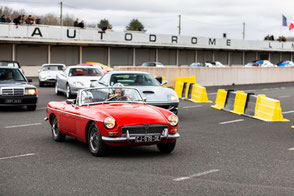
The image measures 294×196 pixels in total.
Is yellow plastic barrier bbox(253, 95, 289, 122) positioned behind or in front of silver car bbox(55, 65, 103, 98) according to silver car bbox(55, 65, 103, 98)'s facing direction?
in front

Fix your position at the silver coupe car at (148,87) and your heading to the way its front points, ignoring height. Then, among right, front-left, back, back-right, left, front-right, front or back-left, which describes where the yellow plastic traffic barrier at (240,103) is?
left

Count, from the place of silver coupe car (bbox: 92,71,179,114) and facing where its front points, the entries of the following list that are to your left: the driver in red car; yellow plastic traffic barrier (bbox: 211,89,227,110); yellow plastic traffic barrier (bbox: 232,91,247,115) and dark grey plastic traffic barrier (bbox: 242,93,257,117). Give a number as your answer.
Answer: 3

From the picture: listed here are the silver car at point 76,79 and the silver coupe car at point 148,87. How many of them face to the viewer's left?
0

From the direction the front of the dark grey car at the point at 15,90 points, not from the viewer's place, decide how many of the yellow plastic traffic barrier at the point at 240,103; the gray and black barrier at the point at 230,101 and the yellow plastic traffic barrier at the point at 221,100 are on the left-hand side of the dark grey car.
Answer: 3

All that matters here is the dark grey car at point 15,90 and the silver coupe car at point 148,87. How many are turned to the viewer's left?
0

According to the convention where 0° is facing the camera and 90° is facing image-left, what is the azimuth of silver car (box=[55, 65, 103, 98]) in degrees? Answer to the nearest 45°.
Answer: approximately 315°

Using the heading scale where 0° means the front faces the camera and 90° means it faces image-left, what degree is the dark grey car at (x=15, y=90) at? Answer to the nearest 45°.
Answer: approximately 0°

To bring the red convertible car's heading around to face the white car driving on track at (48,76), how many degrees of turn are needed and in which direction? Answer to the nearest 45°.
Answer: approximately 135° to its left

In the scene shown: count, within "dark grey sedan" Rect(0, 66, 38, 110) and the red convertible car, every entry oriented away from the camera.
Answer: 0
